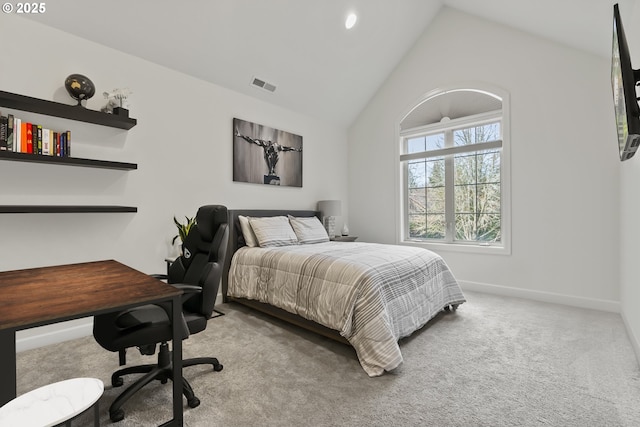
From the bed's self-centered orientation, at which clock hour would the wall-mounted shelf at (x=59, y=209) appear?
The wall-mounted shelf is roughly at 4 o'clock from the bed.

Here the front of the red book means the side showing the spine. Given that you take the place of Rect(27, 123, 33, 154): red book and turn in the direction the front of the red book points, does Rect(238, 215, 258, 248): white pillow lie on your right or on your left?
on your left

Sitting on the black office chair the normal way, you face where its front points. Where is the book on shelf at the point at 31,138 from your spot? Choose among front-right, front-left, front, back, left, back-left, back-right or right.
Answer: right

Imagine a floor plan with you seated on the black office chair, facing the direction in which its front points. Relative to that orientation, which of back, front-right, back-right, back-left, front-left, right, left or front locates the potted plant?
back-right

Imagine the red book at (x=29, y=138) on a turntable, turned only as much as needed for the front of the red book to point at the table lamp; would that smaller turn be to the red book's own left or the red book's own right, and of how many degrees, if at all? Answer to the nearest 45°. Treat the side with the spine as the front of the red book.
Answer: approximately 90° to the red book's own left

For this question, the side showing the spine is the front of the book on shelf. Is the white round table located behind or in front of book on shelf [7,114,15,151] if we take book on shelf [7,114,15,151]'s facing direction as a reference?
in front

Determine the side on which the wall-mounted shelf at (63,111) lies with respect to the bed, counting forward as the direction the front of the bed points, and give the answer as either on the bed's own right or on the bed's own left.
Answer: on the bed's own right

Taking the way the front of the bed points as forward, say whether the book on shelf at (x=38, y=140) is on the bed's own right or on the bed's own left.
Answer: on the bed's own right

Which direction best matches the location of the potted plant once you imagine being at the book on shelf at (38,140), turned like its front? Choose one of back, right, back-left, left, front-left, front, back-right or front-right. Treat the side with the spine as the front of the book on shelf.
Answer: left
